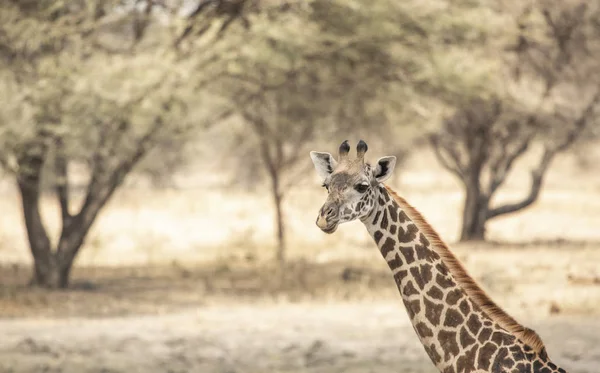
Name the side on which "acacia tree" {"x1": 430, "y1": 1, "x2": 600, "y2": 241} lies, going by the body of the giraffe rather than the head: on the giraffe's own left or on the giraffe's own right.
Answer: on the giraffe's own right

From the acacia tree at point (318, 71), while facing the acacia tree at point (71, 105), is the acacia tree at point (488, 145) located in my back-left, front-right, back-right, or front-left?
back-right

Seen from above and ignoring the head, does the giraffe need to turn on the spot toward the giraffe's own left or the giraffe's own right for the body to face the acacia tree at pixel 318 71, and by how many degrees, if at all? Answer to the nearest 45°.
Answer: approximately 90° to the giraffe's own right

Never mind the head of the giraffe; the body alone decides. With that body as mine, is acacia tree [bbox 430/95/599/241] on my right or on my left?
on my right

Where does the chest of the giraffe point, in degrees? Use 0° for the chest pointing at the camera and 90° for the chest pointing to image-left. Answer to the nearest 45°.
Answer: approximately 90°
